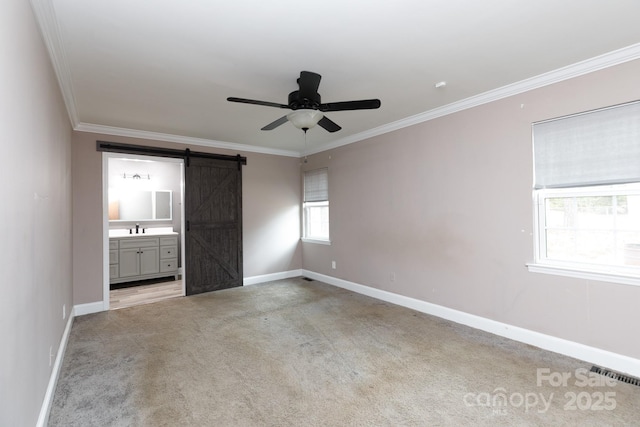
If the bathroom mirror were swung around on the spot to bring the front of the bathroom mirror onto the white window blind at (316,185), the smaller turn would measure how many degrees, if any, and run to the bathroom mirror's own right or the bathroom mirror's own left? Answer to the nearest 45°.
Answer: approximately 45° to the bathroom mirror's own left

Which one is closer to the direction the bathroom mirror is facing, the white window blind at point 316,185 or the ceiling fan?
the ceiling fan

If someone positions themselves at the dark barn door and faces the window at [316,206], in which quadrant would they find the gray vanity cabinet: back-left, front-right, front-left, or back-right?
back-left

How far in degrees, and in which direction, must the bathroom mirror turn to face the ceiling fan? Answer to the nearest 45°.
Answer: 0° — it already faces it

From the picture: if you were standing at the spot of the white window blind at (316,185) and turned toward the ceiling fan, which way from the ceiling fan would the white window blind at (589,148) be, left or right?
left

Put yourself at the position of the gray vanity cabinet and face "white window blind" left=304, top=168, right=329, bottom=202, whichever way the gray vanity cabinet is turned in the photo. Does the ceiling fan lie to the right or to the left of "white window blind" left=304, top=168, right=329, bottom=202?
right

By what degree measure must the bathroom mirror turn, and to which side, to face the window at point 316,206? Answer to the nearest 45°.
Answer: approximately 45° to its left

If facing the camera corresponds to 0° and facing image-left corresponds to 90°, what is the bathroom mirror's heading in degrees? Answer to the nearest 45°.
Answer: approximately 0°

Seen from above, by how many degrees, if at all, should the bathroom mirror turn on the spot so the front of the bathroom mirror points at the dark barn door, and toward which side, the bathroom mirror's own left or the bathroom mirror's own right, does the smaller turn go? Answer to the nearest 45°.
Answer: approximately 45° to the bathroom mirror's own left
